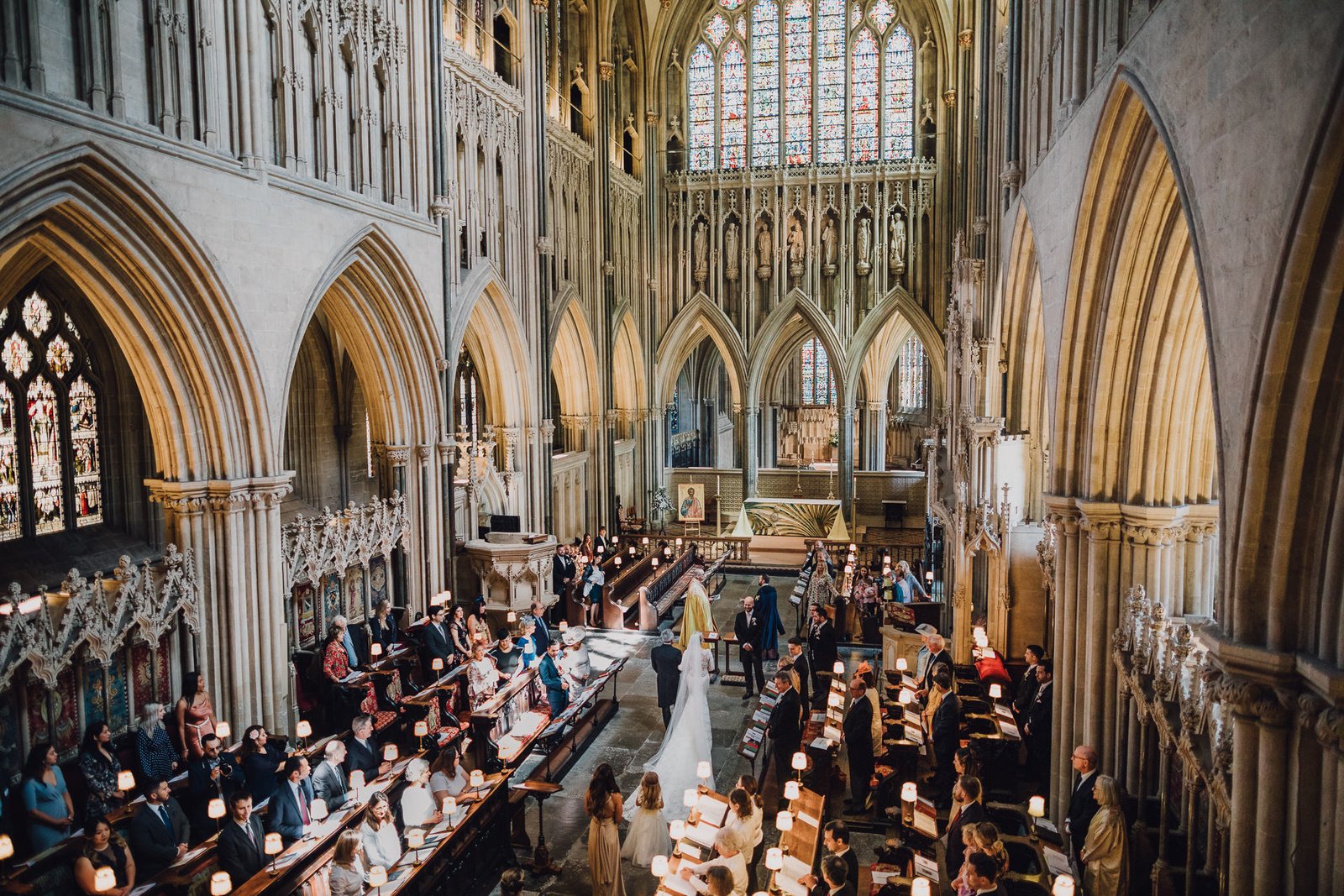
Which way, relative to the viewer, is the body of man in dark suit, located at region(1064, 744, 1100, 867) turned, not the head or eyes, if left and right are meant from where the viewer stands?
facing to the left of the viewer

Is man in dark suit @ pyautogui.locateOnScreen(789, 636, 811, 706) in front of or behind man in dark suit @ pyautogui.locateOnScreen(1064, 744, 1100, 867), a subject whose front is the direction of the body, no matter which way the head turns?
in front

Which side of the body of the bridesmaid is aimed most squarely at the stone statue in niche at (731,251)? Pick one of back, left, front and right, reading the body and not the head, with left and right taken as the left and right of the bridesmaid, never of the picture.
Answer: front

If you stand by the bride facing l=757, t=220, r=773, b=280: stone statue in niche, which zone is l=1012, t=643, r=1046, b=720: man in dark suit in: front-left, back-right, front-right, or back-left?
front-right

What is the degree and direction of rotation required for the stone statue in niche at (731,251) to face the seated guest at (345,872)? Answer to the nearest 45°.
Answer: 0° — it already faces them

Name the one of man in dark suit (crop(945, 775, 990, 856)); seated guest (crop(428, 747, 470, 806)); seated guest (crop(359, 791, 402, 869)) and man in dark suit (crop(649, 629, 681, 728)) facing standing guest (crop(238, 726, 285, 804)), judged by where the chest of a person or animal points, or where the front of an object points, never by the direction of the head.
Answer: man in dark suit (crop(945, 775, 990, 856))

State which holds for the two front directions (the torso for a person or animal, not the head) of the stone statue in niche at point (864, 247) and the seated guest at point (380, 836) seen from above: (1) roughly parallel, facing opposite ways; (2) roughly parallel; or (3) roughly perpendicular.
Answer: roughly perpendicular

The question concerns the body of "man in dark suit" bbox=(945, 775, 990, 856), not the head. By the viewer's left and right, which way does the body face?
facing to the left of the viewer

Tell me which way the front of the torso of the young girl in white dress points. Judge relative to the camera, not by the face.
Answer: away from the camera

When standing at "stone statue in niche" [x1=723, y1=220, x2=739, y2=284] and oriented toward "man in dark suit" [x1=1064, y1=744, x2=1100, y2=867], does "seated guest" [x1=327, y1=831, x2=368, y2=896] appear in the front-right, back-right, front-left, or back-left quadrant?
front-right

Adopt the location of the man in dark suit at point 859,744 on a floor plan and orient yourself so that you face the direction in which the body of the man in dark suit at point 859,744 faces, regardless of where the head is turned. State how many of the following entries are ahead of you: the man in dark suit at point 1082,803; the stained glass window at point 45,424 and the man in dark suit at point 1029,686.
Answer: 1

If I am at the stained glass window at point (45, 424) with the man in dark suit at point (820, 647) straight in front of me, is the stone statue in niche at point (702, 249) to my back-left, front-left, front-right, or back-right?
front-left

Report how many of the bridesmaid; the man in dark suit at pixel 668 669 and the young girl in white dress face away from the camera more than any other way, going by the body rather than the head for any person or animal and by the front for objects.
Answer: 3

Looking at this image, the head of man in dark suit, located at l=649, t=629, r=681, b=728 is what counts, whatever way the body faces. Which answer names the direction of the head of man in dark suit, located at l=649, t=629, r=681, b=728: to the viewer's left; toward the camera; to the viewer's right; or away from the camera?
away from the camera

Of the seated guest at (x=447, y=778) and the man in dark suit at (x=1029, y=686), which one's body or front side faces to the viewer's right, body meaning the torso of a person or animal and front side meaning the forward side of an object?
the seated guest

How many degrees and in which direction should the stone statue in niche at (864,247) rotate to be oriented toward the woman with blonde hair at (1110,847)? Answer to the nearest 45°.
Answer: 0° — it already faces them

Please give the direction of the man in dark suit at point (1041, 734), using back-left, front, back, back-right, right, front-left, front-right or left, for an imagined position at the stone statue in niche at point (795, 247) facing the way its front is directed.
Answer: front

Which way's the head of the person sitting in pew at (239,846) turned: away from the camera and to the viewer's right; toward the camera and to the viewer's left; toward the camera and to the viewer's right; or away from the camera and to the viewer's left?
toward the camera and to the viewer's right

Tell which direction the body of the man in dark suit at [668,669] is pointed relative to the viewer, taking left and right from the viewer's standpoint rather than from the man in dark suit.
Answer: facing away from the viewer

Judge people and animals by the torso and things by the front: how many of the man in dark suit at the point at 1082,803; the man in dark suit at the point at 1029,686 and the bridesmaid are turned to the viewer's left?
2

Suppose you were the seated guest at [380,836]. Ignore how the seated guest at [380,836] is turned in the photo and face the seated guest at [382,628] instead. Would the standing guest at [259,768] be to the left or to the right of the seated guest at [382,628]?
left

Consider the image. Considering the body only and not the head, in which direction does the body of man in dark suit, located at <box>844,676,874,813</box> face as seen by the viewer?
to the viewer's left

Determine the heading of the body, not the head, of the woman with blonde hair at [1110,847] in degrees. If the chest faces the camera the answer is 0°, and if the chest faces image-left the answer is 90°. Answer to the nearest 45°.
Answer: approximately 90°

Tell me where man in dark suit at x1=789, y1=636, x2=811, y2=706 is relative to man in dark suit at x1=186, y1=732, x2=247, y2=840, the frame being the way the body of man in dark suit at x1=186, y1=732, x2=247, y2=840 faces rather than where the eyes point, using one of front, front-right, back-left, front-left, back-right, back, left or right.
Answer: front-left

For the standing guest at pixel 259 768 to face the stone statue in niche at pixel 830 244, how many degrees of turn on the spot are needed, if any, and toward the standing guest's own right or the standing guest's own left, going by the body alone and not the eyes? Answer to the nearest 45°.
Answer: approximately 90° to the standing guest's own left

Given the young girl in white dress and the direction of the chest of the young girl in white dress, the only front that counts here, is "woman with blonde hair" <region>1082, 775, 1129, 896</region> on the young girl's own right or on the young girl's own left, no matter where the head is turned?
on the young girl's own right

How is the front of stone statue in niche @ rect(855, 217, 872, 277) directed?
toward the camera
